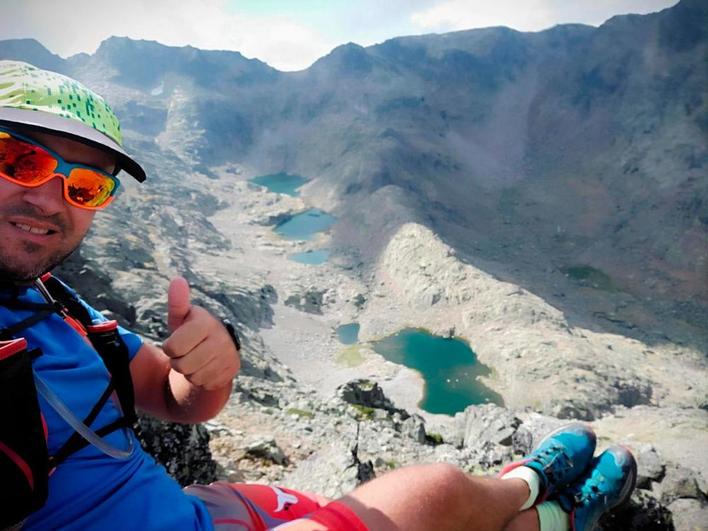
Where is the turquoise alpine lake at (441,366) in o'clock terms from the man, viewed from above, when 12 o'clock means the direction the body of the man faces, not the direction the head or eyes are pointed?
The turquoise alpine lake is roughly at 8 o'clock from the man.

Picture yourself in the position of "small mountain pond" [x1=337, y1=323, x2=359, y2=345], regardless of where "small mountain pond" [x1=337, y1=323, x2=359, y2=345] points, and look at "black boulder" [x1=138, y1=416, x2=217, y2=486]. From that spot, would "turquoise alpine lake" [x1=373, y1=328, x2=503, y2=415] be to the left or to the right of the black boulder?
left

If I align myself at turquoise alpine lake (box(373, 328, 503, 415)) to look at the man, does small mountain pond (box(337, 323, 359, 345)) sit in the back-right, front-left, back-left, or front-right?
back-right

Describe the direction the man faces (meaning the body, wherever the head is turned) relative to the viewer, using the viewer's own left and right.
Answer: facing the viewer and to the right of the viewer
